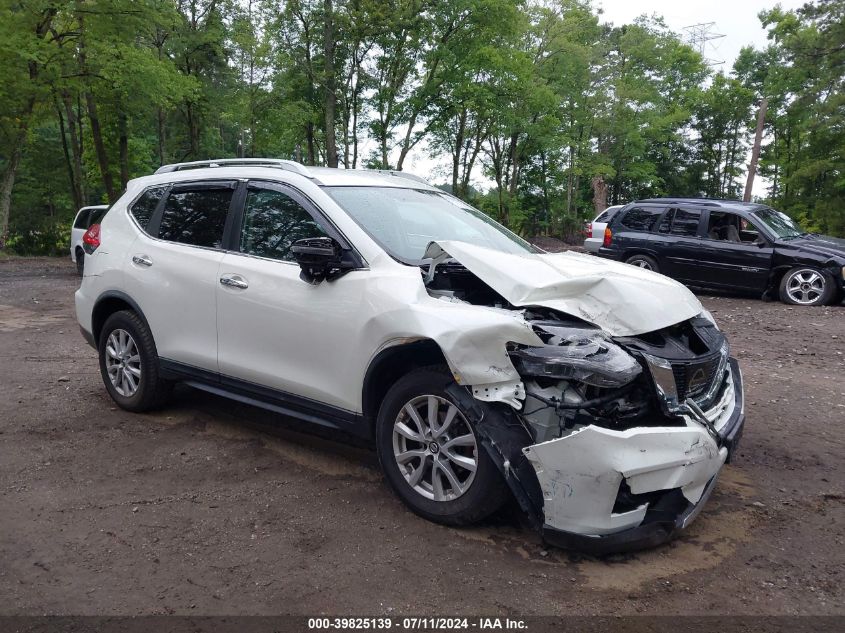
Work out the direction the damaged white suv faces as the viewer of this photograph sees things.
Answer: facing the viewer and to the right of the viewer

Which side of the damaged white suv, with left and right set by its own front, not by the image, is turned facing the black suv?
left
